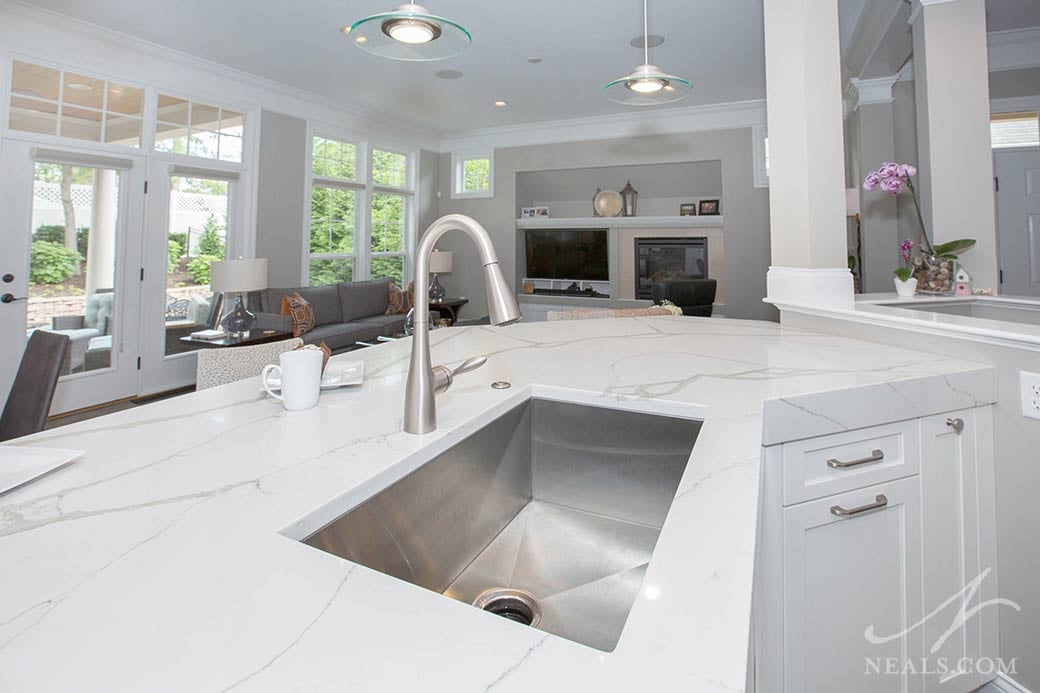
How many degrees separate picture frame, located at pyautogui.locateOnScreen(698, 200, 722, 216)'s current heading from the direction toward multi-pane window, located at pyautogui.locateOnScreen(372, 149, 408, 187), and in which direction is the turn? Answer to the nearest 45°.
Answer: approximately 90° to its right

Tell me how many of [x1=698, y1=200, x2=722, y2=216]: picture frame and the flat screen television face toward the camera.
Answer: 2

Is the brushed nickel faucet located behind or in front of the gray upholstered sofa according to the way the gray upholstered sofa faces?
in front

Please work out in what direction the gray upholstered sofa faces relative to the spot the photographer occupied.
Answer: facing the viewer and to the right of the viewer

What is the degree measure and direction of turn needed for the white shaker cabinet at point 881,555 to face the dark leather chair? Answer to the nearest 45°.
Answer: approximately 135° to its left

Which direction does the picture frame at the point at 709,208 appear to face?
toward the camera

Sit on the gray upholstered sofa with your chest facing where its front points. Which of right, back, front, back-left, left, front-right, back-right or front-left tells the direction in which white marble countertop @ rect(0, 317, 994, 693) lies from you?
front-right

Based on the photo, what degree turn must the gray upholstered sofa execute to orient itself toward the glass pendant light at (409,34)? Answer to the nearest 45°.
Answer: approximately 45° to its right

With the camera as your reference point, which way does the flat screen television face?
facing the viewer
